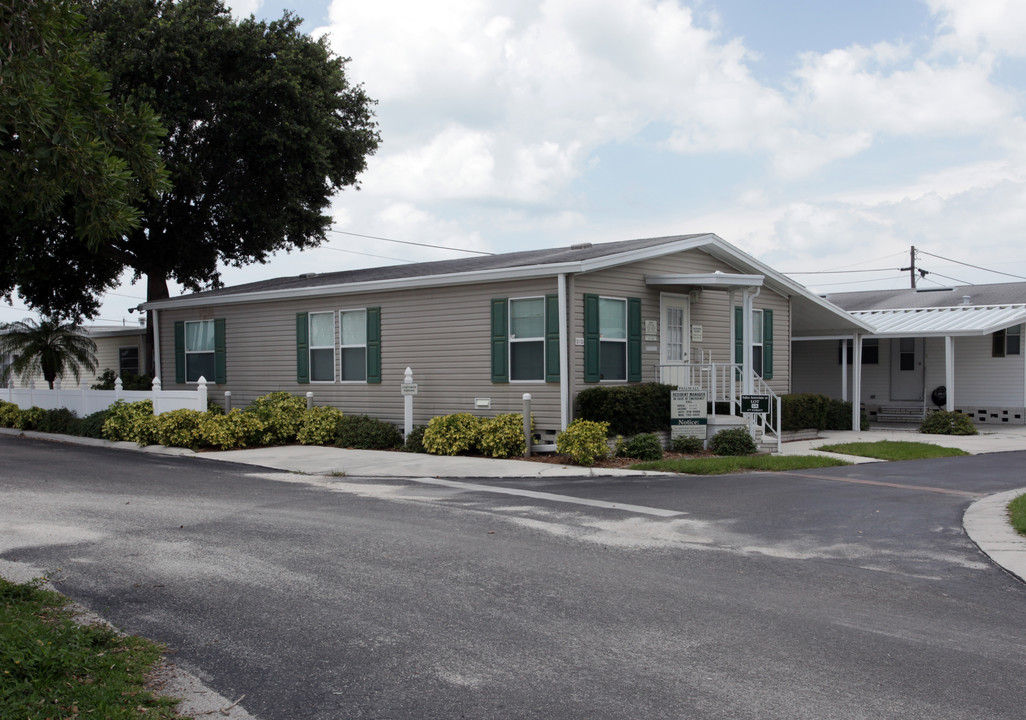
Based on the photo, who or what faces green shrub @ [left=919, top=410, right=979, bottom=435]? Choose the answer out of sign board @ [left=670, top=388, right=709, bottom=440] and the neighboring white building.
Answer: the neighboring white building

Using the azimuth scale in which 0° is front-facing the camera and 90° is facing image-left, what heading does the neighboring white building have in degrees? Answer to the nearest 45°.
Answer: approximately 0°

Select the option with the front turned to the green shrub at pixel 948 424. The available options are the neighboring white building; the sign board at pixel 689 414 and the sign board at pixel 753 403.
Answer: the neighboring white building

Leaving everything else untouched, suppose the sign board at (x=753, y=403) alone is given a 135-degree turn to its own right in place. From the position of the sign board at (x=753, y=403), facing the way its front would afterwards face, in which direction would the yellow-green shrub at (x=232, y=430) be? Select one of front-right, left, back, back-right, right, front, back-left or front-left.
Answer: front-left

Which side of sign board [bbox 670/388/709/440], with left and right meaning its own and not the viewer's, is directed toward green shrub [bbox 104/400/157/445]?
right

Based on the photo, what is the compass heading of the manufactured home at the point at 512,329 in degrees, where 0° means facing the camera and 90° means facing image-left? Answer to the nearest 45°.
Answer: approximately 315°

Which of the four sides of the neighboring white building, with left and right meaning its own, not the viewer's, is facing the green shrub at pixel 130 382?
right

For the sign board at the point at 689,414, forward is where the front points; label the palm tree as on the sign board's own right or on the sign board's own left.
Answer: on the sign board's own right

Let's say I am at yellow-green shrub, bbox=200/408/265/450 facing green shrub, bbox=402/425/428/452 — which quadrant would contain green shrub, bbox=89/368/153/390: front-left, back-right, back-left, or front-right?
back-left
